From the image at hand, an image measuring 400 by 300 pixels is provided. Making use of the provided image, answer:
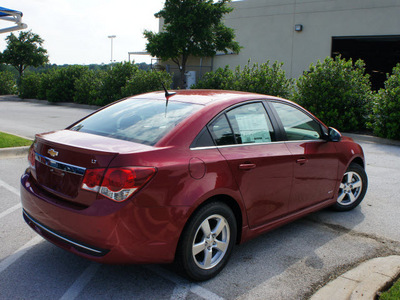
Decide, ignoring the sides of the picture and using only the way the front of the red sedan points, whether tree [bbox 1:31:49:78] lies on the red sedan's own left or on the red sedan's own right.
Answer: on the red sedan's own left

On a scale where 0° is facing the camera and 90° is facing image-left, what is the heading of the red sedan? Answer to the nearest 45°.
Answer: approximately 225°

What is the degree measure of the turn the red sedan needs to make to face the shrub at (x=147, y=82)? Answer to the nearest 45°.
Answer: approximately 45° to its left

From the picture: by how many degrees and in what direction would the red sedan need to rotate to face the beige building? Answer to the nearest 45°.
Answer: approximately 45° to its left

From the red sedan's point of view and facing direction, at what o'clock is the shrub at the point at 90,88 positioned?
The shrub is roughly at 10 o'clock from the red sedan.

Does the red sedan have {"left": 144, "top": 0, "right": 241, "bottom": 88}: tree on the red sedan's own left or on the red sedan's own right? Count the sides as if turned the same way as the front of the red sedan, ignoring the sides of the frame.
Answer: on the red sedan's own left

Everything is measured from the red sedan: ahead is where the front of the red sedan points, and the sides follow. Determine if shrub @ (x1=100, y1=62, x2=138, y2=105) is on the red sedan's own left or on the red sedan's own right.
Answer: on the red sedan's own left

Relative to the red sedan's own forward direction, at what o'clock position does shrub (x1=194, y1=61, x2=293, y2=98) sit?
The shrub is roughly at 11 o'clock from the red sedan.

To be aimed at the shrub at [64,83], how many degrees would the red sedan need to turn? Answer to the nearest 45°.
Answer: approximately 45° to its left

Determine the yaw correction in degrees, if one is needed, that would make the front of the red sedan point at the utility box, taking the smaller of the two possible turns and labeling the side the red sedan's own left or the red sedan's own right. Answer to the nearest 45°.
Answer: approximately 45° to the red sedan's own left

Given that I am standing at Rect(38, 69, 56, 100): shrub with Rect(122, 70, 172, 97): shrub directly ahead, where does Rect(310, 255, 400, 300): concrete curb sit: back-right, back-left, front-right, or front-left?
front-right
